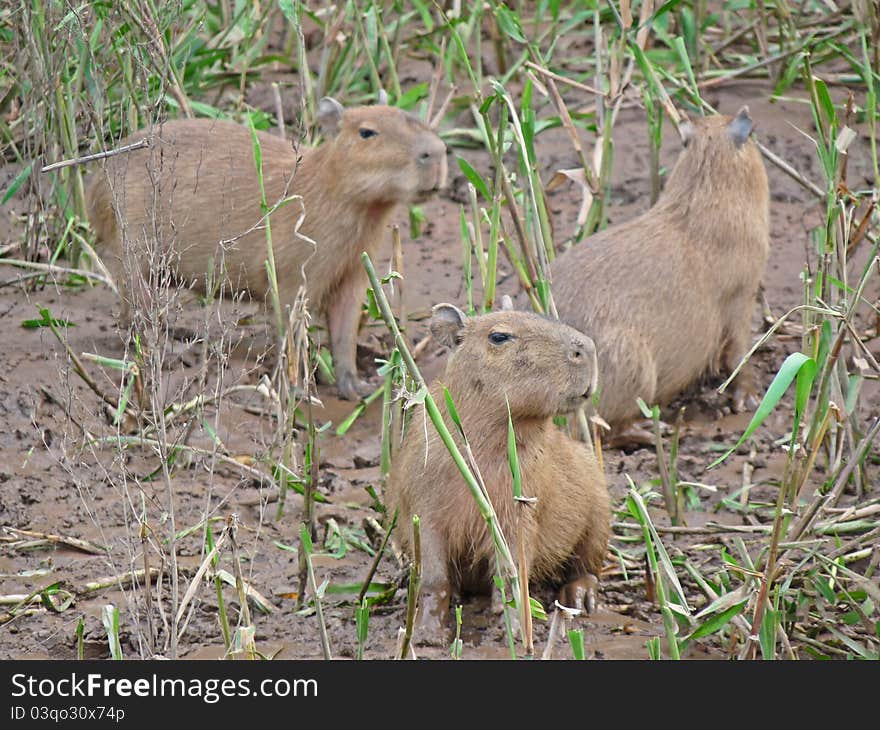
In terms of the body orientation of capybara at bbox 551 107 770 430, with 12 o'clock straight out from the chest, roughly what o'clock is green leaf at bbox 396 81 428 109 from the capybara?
The green leaf is roughly at 9 o'clock from the capybara.

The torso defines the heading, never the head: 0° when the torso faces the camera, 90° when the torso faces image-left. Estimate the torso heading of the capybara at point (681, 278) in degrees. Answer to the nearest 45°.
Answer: approximately 225°

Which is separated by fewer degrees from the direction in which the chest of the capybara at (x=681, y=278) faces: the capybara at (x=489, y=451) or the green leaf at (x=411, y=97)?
the green leaf

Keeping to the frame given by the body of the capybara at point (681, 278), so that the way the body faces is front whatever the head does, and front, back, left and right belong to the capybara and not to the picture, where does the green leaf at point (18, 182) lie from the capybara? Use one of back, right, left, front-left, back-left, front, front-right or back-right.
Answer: back-left

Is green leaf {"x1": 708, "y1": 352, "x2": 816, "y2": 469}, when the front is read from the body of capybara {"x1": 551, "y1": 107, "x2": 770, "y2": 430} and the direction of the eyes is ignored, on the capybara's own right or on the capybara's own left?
on the capybara's own right

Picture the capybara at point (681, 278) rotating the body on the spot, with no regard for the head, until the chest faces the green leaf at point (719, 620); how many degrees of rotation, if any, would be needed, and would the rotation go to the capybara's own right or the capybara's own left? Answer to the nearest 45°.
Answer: approximately 135° to the capybara's own right

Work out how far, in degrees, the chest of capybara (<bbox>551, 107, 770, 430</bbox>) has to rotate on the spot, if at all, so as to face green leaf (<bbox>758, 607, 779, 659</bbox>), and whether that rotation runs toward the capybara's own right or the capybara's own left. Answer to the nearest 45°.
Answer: approximately 135° to the capybara's own right

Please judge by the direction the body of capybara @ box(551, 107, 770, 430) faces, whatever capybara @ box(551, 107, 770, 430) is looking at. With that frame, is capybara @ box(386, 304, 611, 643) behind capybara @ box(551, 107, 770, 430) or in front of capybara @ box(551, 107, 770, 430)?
behind

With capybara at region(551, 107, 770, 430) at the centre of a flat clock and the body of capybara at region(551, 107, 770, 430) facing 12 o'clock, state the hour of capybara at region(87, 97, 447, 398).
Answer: capybara at region(87, 97, 447, 398) is roughly at 8 o'clock from capybara at region(551, 107, 770, 430).

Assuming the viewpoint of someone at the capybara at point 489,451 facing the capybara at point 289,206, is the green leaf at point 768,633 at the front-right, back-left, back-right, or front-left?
back-right
